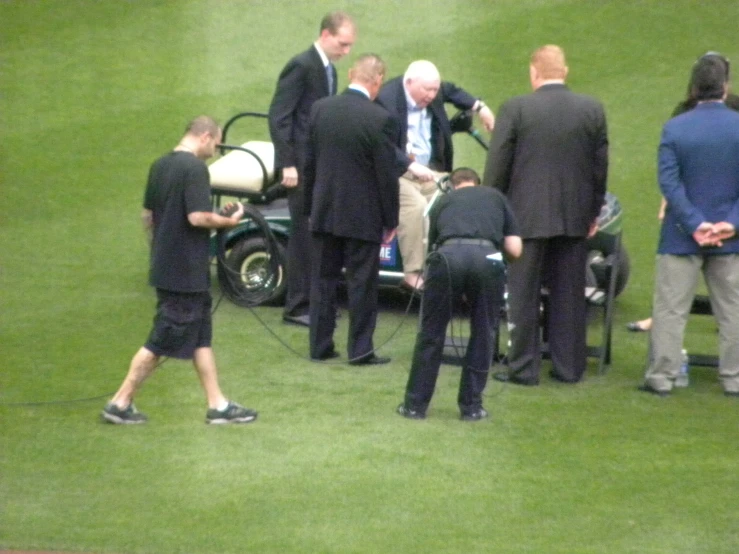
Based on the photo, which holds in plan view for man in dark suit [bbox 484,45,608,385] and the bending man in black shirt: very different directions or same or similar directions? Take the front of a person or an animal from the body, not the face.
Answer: same or similar directions

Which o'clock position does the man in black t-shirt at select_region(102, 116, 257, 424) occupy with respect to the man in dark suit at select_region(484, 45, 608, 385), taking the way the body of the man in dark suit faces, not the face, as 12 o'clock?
The man in black t-shirt is roughly at 8 o'clock from the man in dark suit.

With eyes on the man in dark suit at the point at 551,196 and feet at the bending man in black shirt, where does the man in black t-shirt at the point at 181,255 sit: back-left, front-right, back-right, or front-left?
back-left

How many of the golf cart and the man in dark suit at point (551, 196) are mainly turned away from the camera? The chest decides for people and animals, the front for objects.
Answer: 1

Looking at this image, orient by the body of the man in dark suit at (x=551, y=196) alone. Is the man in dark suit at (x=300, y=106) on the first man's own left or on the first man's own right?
on the first man's own left

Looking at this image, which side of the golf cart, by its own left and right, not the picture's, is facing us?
right

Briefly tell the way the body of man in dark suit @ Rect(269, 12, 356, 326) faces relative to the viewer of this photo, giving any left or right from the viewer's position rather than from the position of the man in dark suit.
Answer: facing the viewer and to the right of the viewer

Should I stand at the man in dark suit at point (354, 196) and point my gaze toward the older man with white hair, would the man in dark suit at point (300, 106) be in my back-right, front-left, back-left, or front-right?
front-left

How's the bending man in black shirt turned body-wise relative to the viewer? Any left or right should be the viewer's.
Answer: facing away from the viewer

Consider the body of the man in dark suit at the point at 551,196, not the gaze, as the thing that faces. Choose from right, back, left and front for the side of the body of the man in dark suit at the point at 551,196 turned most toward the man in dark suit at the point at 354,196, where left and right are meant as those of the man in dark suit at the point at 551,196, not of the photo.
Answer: left

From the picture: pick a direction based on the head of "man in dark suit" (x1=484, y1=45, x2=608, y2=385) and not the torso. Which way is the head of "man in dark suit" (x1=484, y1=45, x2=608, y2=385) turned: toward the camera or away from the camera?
away from the camera

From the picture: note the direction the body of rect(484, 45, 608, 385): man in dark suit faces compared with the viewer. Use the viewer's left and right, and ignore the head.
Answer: facing away from the viewer

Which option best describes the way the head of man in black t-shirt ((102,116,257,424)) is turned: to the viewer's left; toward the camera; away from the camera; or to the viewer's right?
to the viewer's right

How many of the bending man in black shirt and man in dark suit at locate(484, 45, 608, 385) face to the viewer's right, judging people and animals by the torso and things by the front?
0

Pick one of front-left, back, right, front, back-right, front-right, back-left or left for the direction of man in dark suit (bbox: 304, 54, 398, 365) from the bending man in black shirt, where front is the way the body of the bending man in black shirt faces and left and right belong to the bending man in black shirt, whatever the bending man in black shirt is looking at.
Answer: front-left
